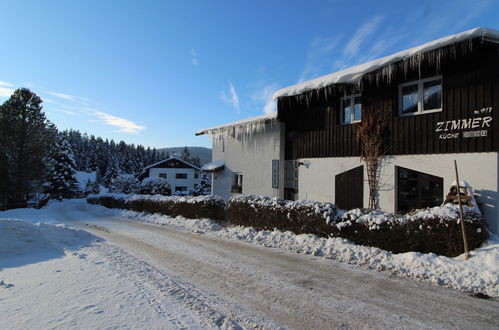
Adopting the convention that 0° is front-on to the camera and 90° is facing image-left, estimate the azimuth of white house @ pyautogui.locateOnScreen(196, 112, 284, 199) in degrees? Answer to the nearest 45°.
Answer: approximately 45°

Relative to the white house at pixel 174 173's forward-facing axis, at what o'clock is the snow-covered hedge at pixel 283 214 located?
The snow-covered hedge is roughly at 12 o'clock from the white house.

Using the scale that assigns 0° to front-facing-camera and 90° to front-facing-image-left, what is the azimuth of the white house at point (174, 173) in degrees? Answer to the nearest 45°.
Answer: approximately 0°

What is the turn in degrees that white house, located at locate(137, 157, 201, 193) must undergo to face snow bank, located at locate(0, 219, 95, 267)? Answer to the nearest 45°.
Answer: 0° — it already faces it

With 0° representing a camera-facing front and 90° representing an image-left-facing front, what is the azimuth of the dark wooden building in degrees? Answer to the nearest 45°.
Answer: approximately 45°

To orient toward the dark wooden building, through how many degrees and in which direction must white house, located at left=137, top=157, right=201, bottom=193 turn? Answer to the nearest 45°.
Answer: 0° — it already faces it

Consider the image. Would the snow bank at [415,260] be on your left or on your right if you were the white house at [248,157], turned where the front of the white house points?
on your left
